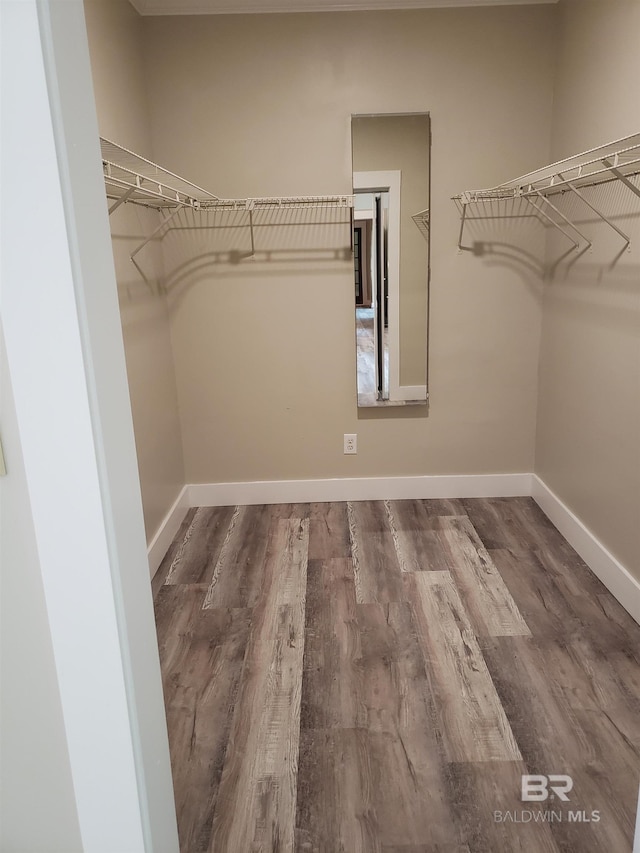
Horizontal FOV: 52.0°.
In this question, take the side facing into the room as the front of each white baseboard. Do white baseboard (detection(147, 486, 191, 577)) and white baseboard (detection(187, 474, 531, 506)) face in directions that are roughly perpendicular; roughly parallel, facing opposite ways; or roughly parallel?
roughly perpendicular

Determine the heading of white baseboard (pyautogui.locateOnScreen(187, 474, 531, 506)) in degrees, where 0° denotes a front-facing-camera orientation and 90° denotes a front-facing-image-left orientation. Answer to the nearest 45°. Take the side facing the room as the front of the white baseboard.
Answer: approximately 0°

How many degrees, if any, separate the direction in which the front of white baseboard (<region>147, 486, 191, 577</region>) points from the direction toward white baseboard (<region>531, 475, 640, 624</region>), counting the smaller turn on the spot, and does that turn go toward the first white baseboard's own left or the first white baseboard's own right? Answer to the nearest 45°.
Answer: approximately 45° to the first white baseboard's own right

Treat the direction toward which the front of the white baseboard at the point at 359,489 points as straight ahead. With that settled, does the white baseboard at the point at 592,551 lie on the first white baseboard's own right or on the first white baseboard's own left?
on the first white baseboard's own left

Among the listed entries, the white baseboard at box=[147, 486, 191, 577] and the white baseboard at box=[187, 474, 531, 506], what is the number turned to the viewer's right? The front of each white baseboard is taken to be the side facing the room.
1

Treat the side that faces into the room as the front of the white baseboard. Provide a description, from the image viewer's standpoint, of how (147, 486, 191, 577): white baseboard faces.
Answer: facing to the right of the viewer
